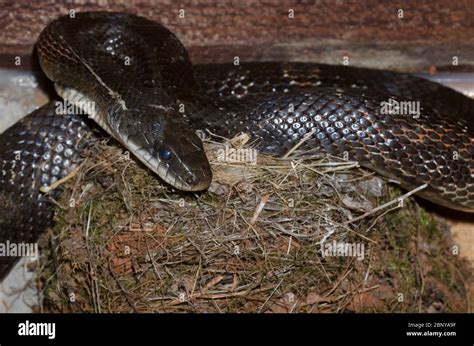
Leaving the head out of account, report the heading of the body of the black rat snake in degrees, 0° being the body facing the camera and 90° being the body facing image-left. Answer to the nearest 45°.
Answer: approximately 315°
